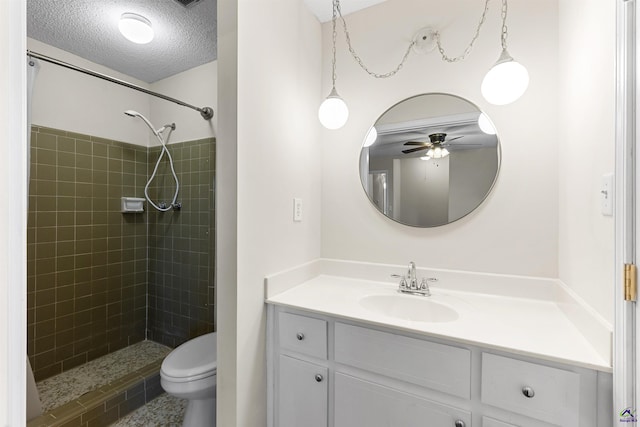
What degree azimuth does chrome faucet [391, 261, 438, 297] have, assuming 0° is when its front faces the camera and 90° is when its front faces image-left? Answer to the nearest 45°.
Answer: approximately 45°

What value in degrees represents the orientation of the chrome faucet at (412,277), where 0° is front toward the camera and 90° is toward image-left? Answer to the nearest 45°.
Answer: approximately 45°

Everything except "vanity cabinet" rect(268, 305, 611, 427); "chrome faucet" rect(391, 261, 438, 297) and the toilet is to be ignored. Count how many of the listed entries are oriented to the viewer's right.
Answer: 0

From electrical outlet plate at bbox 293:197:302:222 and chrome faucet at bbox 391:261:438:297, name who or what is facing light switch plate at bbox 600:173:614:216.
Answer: electrical outlet plate at bbox 293:197:302:222

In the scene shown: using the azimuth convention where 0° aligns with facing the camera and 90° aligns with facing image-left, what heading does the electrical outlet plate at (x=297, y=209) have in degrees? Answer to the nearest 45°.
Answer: approximately 315°

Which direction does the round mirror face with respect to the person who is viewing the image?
facing the viewer and to the left of the viewer

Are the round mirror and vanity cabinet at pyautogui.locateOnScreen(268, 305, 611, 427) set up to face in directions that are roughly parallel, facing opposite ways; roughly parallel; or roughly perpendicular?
roughly parallel

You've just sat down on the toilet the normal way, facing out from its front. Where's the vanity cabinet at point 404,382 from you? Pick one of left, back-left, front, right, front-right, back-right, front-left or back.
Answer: left

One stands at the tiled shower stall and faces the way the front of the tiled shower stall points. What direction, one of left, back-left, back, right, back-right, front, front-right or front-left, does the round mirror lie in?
front

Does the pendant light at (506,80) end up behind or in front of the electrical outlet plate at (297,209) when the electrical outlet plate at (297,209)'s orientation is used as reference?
in front
